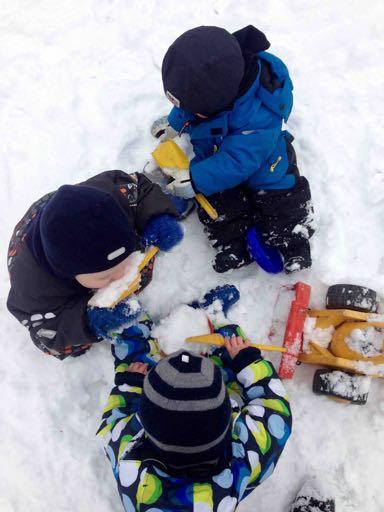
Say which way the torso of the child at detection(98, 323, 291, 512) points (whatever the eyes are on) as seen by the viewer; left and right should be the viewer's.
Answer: facing away from the viewer

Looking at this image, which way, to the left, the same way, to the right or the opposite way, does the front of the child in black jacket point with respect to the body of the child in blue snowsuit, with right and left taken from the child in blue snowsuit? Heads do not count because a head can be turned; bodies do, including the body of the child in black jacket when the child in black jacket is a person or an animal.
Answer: to the left

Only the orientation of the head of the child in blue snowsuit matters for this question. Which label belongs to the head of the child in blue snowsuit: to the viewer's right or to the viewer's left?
to the viewer's left

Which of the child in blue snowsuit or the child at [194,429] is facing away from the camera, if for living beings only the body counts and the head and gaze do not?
the child
